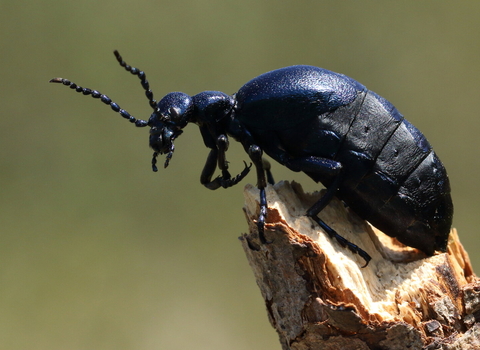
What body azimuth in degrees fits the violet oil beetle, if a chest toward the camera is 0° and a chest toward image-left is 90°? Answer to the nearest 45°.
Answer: approximately 90°
